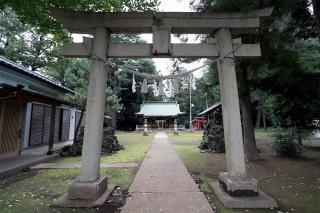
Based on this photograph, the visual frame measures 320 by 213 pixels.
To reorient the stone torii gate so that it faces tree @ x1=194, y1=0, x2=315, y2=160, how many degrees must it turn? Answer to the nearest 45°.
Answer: approximately 135° to its left

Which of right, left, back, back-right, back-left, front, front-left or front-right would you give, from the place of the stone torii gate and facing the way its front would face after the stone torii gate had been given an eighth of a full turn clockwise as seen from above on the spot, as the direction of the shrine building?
back-right

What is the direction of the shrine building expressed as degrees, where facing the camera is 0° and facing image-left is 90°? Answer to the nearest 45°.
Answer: approximately 0°

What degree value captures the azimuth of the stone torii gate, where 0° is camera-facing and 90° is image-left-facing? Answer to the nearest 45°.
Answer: approximately 0°

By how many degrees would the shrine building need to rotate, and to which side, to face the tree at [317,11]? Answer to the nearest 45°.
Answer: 0° — it already faces it
